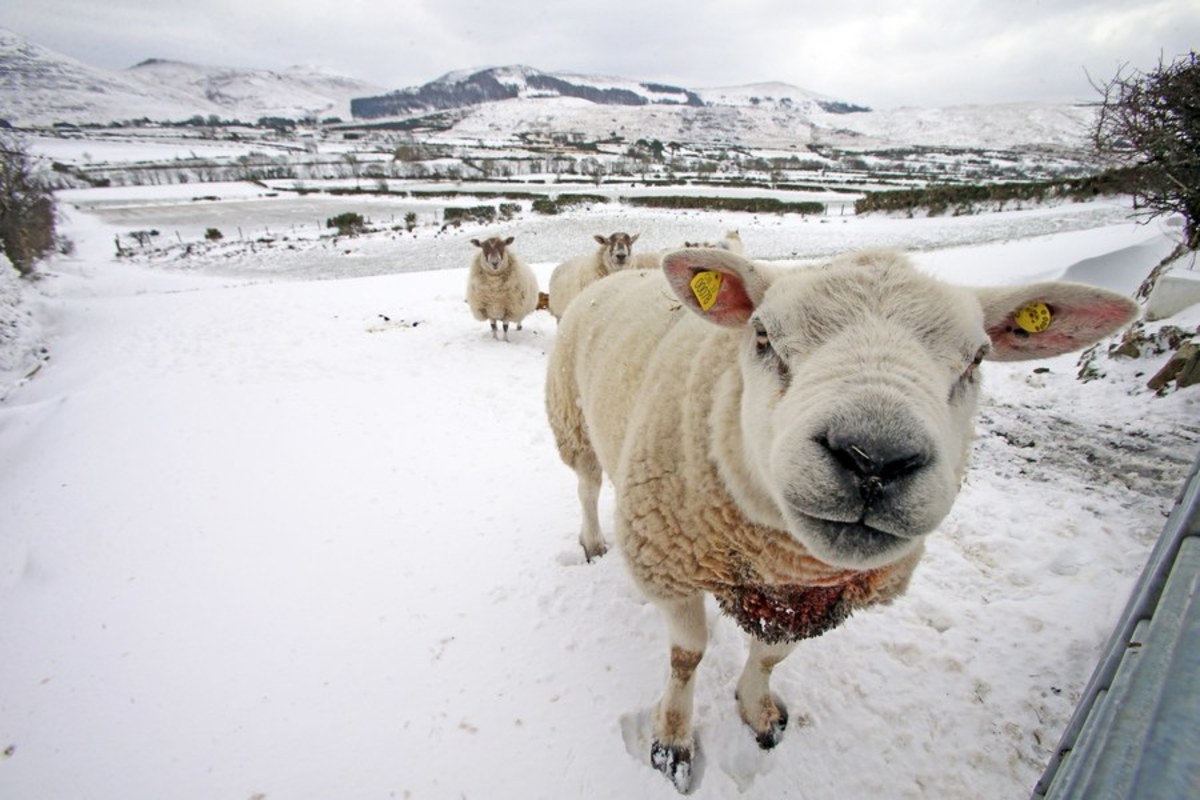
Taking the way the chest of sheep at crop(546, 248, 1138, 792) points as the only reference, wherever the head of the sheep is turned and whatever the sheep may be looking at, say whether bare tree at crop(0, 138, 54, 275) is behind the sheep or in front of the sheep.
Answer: behind

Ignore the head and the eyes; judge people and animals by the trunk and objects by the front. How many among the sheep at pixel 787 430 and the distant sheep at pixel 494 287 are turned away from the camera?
0

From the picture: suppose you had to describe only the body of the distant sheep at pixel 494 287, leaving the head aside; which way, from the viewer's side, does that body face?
toward the camera

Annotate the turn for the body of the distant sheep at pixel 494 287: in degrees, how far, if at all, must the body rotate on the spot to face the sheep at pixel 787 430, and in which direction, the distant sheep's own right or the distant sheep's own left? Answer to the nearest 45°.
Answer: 0° — it already faces it

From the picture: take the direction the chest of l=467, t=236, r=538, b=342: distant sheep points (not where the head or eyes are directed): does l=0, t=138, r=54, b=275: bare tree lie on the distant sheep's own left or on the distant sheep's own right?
on the distant sheep's own right

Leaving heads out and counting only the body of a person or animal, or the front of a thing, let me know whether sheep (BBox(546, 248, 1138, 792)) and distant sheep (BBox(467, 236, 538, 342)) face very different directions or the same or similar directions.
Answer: same or similar directions

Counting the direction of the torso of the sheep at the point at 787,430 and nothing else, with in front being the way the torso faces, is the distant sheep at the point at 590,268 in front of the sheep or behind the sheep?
behind

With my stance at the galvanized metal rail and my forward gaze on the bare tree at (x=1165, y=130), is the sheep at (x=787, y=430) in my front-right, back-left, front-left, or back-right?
front-left

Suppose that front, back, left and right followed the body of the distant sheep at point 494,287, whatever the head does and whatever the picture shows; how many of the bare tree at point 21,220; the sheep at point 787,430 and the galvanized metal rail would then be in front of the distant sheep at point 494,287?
2

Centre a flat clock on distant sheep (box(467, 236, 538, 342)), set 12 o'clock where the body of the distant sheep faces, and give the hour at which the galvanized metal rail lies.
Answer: The galvanized metal rail is roughly at 12 o'clock from the distant sheep.

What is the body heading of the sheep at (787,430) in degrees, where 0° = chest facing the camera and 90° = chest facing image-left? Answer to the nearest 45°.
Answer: approximately 315°

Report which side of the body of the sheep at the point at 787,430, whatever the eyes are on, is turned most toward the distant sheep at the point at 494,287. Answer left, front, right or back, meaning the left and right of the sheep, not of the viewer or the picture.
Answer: back
